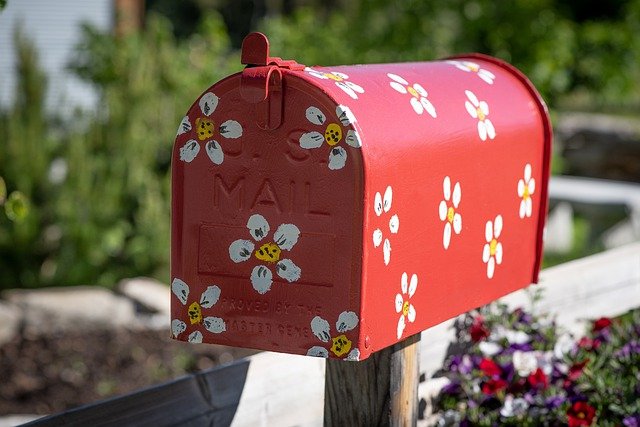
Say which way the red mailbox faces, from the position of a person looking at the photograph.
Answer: facing the viewer and to the left of the viewer

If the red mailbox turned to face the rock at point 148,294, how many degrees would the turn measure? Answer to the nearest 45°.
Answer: approximately 135° to its right

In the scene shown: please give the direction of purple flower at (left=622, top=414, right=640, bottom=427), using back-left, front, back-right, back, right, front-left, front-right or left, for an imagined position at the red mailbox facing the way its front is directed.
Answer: back

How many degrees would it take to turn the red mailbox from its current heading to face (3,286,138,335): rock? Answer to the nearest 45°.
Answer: approximately 90° to its right

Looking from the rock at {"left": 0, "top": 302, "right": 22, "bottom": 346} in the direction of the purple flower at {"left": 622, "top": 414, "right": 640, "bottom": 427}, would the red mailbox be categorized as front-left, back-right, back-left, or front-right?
front-right

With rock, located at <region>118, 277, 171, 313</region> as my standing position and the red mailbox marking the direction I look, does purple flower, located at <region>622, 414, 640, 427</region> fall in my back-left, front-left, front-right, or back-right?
front-left

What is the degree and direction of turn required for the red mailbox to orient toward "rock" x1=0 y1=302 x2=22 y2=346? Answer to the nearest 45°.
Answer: approximately 90° to its right
